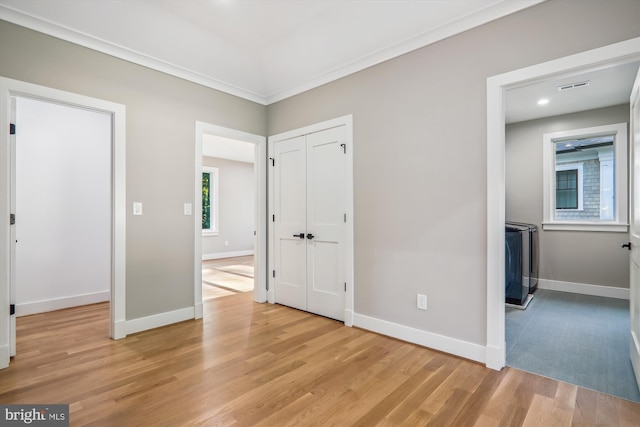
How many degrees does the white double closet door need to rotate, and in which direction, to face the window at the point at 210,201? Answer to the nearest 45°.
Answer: approximately 90° to its right

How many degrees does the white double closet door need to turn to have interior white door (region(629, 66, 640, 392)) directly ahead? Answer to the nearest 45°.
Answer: approximately 90° to its left

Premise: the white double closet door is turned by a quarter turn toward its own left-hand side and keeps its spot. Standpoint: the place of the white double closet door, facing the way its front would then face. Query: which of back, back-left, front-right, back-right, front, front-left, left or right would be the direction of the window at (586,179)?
front-left

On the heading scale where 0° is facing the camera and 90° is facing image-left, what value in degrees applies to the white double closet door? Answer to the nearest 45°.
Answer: approximately 45°
